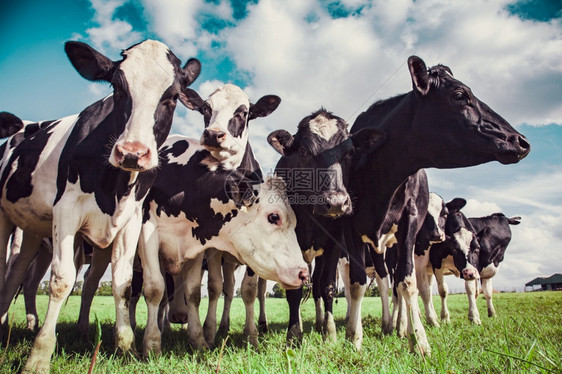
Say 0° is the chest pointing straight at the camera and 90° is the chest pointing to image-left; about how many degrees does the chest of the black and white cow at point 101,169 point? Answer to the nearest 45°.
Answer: approximately 315°

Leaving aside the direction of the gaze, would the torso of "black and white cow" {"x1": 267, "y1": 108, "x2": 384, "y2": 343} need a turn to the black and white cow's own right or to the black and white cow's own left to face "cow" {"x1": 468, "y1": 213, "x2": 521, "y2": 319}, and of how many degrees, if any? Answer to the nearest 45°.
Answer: approximately 135° to the black and white cow's own left

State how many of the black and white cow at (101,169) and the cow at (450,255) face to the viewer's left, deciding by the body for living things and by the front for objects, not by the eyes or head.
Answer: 0

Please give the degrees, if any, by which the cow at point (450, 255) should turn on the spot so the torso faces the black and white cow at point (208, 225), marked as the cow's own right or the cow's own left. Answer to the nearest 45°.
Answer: approximately 90° to the cow's own right

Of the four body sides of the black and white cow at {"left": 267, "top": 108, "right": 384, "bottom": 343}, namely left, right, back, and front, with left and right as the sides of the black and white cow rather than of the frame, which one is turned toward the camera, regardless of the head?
front

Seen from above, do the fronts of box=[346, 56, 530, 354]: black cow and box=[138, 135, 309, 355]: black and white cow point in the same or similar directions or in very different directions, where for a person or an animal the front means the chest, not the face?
same or similar directions

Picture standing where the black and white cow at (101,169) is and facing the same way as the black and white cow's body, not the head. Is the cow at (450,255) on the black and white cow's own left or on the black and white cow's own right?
on the black and white cow's own left

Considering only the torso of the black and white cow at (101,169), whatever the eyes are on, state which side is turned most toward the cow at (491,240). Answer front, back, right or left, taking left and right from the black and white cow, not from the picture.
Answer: left

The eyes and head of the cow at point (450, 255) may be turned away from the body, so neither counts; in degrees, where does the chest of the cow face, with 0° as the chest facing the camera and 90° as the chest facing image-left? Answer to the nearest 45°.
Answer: approximately 315°

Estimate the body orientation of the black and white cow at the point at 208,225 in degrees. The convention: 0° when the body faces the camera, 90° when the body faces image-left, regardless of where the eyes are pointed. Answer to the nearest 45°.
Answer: approximately 315°

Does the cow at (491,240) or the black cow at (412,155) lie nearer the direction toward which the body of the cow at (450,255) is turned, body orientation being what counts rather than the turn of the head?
the black cow

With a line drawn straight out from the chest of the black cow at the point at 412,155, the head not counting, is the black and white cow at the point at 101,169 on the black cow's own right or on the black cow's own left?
on the black cow's own right

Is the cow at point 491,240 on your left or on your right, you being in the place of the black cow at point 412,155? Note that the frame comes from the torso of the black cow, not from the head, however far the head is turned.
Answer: on your left

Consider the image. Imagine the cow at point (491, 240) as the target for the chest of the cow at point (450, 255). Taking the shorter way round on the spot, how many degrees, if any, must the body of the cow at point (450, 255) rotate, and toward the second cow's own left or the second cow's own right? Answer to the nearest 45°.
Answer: approximately 135° to the second cow's own left
